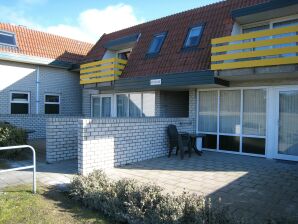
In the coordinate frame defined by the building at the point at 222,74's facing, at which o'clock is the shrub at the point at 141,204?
The shrub is roughly at 11 o'clock from the building.

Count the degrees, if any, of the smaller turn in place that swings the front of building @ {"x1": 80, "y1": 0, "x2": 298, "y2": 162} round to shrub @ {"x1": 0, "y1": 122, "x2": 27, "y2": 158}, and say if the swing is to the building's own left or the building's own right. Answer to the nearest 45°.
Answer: approximately 45° to the building's own right

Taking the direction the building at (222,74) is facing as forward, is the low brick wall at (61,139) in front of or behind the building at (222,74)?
in front

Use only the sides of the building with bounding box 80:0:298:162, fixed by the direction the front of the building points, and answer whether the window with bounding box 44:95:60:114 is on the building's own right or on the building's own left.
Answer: on the building's own right

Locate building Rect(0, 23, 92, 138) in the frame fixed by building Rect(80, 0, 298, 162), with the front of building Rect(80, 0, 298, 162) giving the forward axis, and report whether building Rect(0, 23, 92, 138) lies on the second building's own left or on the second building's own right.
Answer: on the second building's own right

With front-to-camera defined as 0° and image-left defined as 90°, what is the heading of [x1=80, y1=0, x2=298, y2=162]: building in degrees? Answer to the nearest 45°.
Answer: approximately 45°

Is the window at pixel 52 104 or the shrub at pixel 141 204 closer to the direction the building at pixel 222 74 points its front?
the shrub
